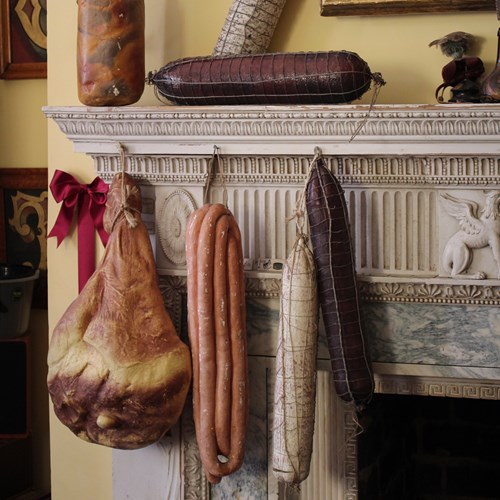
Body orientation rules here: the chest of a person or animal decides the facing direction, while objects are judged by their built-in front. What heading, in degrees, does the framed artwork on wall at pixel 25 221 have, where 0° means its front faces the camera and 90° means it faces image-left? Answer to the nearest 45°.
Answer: approximately 0°

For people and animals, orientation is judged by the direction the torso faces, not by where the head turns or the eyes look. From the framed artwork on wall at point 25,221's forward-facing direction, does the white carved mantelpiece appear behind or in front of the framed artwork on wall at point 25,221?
in front
